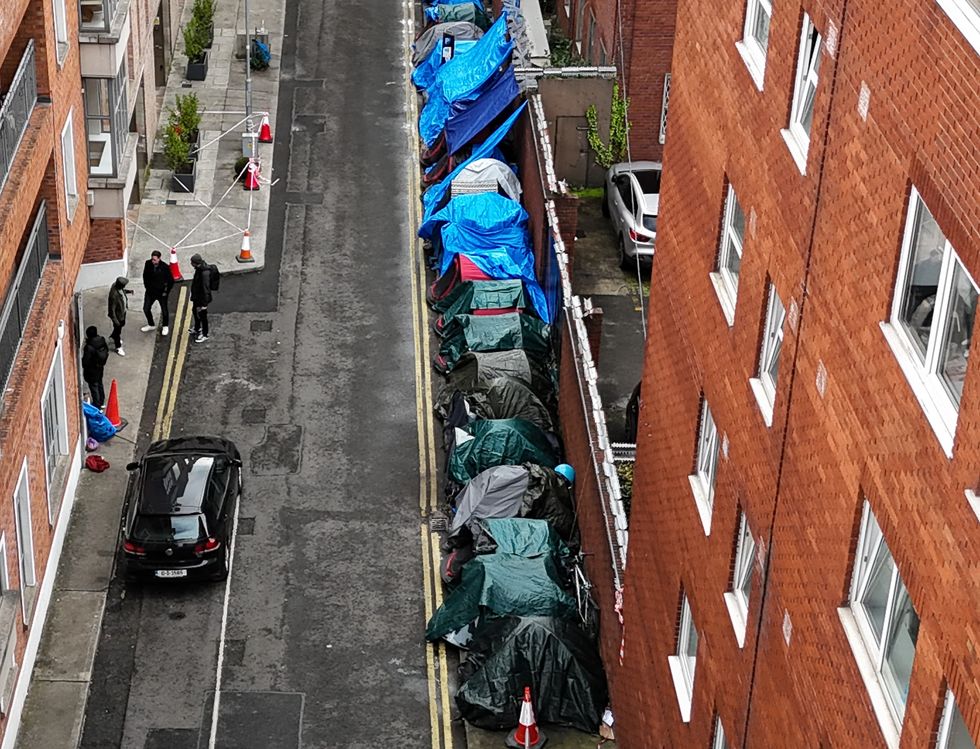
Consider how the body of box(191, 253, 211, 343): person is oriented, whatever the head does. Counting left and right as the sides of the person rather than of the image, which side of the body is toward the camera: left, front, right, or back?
left

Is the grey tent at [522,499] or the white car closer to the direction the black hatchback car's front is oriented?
the white car

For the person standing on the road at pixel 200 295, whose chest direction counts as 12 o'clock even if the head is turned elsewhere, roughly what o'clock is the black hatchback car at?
The black hatchback car is roughly at 9 o'clock from the person standing on the road.

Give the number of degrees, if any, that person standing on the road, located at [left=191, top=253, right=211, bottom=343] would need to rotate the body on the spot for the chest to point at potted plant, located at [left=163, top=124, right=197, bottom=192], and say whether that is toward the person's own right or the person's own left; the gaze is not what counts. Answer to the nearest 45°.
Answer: approximately 90° to the person's own right

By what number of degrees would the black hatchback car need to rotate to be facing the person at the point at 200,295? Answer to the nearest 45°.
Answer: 0° — it already faces them

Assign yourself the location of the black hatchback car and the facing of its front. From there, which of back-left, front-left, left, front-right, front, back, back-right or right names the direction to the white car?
front-right

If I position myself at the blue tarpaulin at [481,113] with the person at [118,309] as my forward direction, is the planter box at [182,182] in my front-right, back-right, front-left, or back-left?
front-right

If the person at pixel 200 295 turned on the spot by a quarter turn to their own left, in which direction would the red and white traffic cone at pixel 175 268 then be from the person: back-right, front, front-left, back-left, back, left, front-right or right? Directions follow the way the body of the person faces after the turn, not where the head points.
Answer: back

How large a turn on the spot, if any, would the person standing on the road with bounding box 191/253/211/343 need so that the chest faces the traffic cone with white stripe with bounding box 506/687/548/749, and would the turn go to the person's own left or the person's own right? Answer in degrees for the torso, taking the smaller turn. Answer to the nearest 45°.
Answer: approximately 90° to the person's own left

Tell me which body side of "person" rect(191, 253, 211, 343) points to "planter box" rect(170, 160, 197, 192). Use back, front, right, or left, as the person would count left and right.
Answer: right

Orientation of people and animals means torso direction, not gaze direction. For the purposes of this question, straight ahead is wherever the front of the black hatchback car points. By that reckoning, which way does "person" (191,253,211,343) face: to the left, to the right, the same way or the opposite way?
to the left

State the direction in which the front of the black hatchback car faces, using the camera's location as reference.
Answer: facing away from the viewer

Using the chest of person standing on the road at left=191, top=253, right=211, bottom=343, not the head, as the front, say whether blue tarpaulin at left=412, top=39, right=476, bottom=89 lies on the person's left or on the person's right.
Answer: on the person's right

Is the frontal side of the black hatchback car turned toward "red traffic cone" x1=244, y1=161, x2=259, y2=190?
yes

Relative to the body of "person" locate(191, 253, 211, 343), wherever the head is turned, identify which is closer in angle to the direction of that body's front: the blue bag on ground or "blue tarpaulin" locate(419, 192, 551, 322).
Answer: the blue bag on ground

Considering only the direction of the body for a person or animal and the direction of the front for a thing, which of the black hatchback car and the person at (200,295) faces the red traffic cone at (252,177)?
the black hatchback car

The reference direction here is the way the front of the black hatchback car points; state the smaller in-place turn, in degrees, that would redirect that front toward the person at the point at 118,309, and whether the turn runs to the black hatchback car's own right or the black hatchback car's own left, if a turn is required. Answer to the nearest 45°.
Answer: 0° — it already faces them

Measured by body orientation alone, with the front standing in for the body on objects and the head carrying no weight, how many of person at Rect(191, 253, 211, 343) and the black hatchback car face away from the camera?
1

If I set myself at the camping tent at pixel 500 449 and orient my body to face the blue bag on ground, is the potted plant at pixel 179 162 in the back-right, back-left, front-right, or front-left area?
front-right
